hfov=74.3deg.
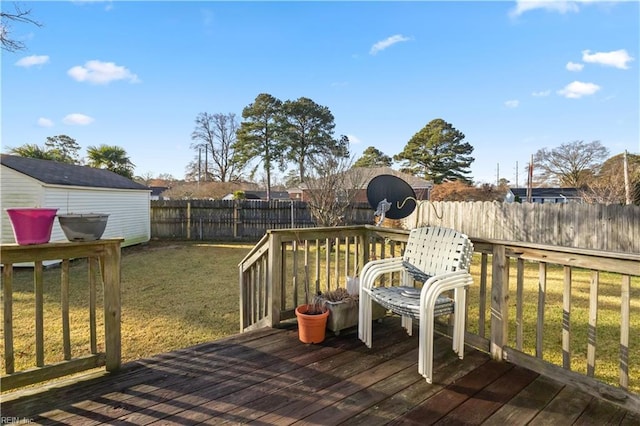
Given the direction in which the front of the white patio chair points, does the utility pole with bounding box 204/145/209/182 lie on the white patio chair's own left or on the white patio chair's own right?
on the white patio chair's own right

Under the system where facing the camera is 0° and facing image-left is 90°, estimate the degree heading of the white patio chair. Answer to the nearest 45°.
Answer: approximately 45°

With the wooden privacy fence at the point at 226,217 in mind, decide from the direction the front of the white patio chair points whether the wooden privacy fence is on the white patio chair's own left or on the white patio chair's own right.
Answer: on the white patio chair's own right

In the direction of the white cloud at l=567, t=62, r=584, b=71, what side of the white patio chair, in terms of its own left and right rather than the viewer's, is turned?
back

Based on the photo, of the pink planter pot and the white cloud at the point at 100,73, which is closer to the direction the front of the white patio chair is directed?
the pink planter pot

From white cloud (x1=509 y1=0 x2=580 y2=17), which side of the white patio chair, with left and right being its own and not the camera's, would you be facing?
back

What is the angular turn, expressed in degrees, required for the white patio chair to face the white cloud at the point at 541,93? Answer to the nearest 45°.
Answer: approximately 135° to its right

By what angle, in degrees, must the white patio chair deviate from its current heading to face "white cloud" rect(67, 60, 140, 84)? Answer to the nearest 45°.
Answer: approximately 90° to its right

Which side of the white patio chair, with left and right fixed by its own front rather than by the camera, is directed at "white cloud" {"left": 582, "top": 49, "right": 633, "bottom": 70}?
back

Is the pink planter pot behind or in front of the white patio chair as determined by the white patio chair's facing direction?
in front
